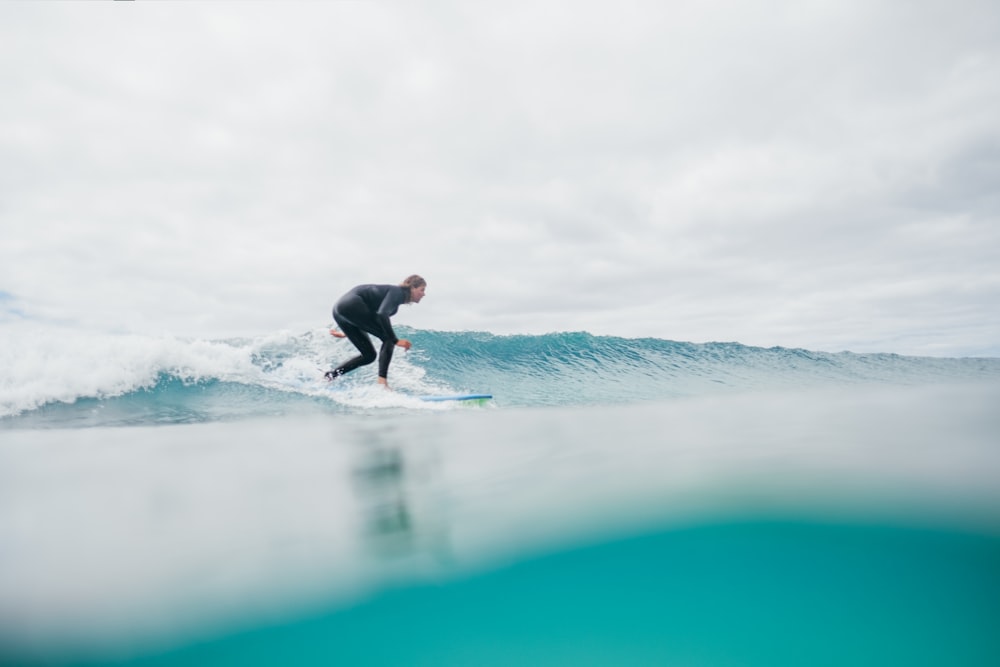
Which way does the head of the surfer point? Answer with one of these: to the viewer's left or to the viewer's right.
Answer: to the viewer's right

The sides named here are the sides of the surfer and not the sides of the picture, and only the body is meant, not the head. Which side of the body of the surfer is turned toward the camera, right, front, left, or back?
right
